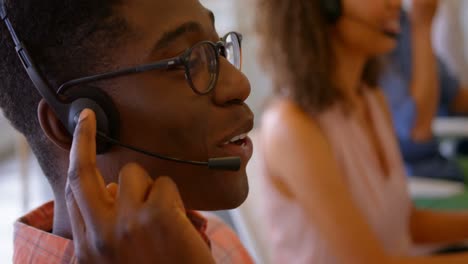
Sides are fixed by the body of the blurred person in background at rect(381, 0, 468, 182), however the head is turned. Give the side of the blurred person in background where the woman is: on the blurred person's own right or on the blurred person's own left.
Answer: on the blurred person's own right

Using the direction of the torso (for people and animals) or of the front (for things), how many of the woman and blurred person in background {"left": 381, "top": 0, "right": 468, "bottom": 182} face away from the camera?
0

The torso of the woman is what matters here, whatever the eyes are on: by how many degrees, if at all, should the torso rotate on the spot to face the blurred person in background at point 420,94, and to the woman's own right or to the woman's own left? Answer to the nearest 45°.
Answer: approximately 90° to the woman's own left

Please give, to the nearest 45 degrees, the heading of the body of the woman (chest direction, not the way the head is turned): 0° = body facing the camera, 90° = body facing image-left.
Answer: approximately 315°

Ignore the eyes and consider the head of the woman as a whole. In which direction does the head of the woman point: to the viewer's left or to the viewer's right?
to the viewer's right

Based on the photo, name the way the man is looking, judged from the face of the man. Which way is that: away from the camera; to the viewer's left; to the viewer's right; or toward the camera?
to the viewer's right

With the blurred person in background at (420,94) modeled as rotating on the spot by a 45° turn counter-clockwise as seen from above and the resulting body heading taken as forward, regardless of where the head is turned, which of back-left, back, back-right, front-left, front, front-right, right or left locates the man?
back-right
